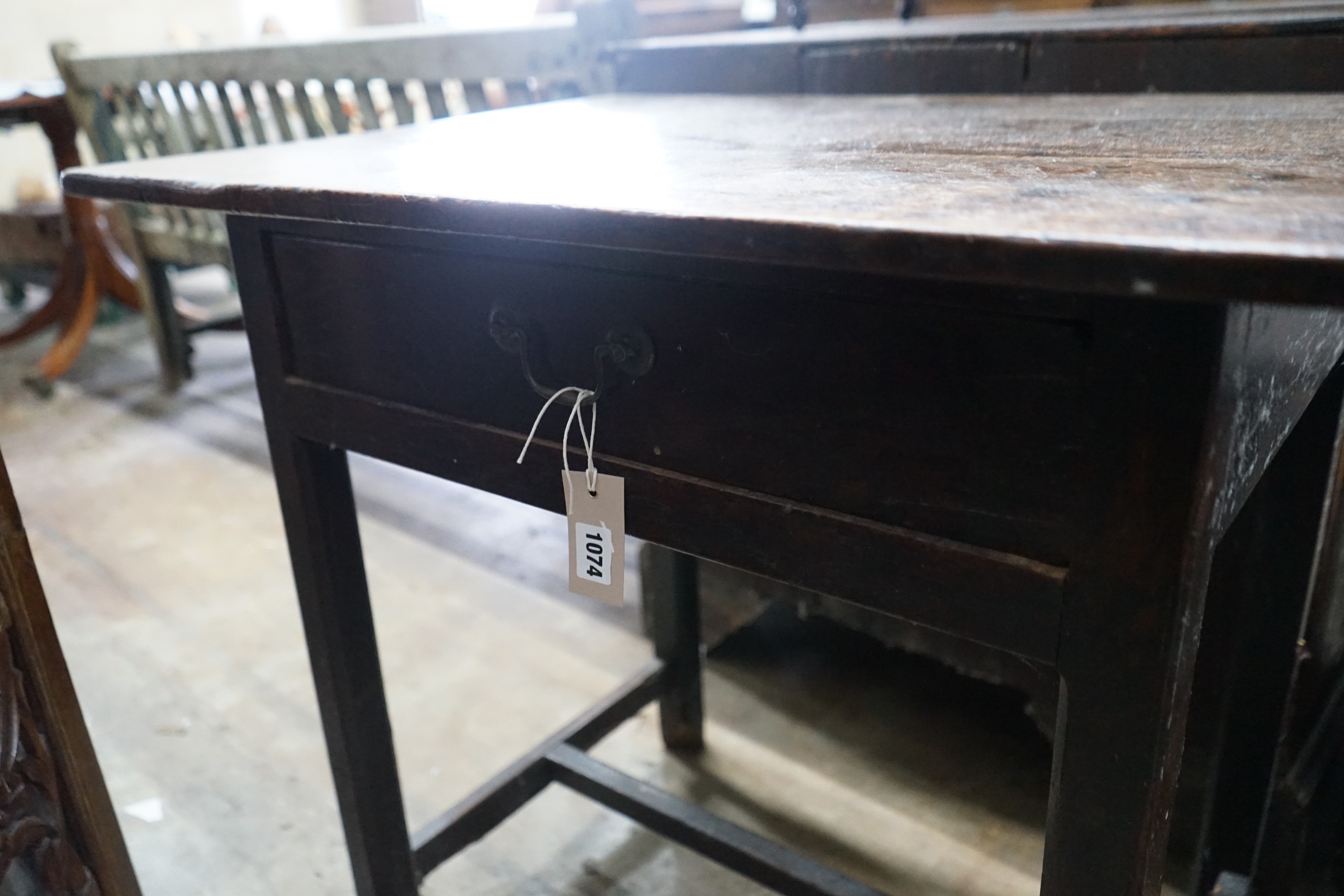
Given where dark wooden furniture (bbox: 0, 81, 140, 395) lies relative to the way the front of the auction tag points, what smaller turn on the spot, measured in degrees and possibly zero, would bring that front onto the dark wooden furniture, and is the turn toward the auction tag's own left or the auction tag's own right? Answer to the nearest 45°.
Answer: approximately 135° to the auction tag's own right

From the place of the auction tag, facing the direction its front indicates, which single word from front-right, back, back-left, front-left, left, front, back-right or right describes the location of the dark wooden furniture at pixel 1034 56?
back-left

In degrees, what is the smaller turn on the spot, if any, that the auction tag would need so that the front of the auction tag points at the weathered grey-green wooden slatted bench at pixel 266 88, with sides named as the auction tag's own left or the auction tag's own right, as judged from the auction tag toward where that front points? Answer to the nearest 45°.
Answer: approximately 180°

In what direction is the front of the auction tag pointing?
toward the camera
